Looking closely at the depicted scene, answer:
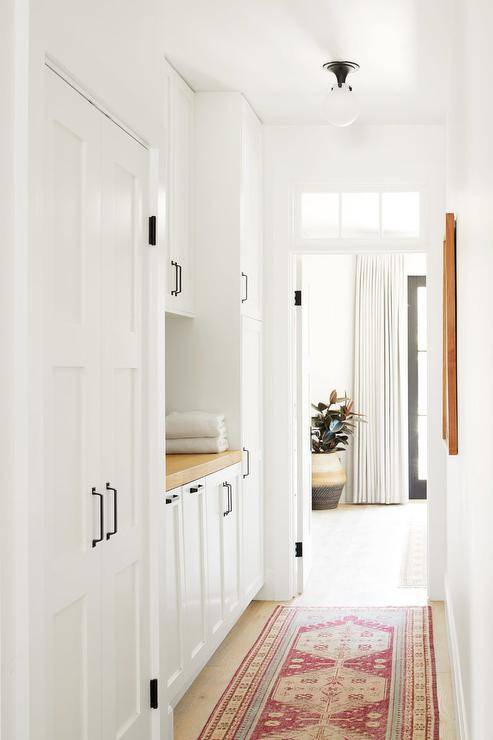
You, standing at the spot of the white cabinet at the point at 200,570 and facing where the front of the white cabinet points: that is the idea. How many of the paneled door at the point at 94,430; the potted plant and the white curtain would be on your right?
1

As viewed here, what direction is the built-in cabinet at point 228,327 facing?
to the viewer's right

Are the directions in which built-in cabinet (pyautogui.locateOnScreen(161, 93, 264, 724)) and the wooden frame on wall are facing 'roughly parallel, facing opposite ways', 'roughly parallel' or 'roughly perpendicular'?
roughly parallel, facing opposite ways

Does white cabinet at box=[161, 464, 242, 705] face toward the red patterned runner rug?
yes

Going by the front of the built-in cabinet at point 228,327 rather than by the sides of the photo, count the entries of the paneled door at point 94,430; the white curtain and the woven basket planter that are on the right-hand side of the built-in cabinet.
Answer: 1

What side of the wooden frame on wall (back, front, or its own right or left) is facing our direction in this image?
left

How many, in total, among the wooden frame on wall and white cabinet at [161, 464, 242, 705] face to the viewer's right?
1

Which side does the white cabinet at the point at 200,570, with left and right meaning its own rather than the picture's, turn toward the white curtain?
left

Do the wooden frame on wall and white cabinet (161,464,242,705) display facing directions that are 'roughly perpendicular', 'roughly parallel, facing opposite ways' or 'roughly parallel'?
roughly parallel, facing opposite ways
